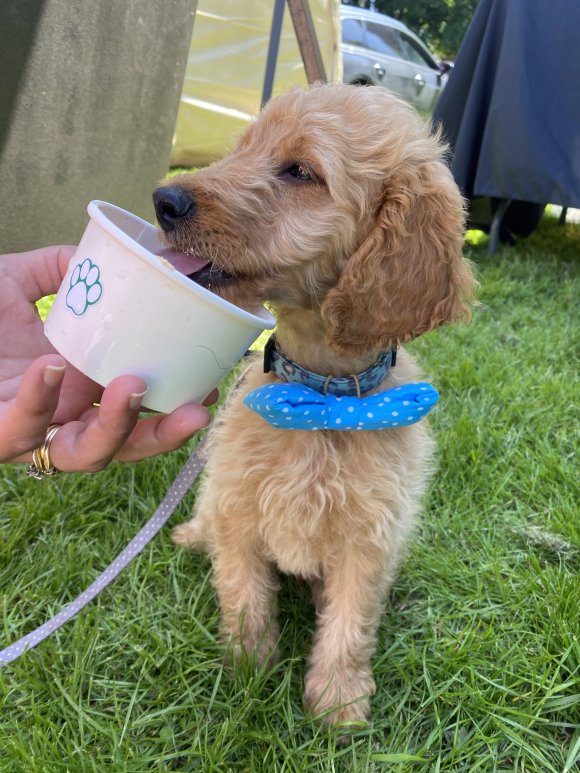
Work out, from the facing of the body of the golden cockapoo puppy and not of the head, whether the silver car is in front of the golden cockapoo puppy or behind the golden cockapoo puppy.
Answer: behind

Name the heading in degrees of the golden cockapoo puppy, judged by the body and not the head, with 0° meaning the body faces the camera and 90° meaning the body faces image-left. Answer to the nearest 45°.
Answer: approximately 0°

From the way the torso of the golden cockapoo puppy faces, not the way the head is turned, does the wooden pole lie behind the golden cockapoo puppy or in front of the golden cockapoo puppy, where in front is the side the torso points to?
behind
